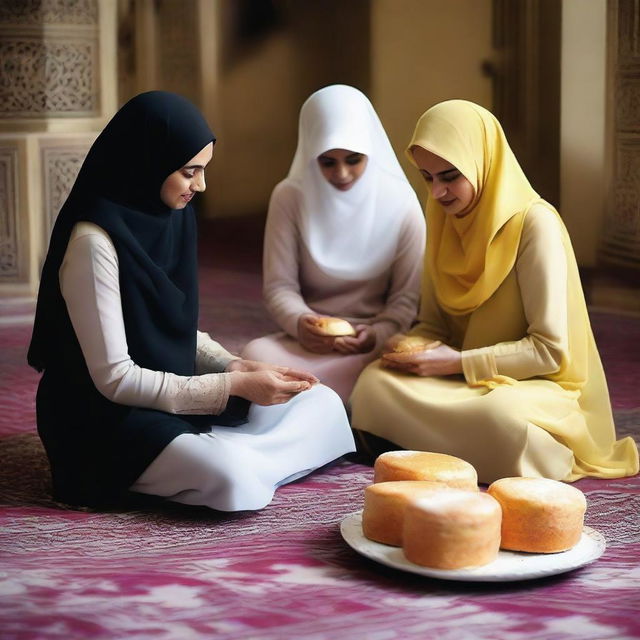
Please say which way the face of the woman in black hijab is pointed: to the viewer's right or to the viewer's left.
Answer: to the viewer's right

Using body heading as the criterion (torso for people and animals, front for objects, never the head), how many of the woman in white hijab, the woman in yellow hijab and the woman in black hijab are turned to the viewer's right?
1

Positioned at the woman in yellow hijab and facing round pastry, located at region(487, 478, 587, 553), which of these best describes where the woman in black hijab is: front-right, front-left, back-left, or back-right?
front-right

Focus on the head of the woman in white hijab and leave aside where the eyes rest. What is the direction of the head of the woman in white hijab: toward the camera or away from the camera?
toward the camera

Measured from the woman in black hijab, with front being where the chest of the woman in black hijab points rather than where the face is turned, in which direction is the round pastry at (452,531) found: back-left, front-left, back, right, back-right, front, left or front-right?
front-right

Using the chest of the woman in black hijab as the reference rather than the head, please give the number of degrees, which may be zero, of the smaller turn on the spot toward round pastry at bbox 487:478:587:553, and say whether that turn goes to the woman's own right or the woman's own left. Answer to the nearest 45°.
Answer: approximately 45° to the woman's own right

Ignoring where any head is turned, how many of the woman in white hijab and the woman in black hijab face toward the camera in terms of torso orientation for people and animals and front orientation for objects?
1

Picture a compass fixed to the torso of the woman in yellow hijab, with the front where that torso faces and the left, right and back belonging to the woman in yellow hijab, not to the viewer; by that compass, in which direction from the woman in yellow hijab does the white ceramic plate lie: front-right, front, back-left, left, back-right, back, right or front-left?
front-left

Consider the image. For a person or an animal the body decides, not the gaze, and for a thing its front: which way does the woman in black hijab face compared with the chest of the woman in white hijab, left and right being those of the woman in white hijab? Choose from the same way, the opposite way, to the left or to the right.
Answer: to the left

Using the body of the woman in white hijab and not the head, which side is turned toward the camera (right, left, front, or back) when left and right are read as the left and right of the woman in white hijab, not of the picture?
front

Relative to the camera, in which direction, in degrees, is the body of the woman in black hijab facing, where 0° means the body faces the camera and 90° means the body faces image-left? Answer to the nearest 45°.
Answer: approximately 270°

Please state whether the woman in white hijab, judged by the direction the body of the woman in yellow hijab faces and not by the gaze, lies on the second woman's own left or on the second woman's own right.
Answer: on the second woman's own right

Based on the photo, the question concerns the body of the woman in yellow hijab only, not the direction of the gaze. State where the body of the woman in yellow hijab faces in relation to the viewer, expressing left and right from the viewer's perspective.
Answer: facing the viewer and to the left of the viewer

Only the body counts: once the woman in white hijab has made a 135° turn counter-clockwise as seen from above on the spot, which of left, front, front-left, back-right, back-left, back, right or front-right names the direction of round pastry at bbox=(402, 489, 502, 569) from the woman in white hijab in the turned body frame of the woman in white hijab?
back-right

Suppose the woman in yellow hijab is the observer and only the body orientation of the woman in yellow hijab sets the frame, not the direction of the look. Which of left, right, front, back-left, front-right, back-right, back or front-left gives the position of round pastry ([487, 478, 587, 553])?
front-left

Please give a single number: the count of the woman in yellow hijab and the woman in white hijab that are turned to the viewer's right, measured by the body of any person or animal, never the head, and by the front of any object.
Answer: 0
